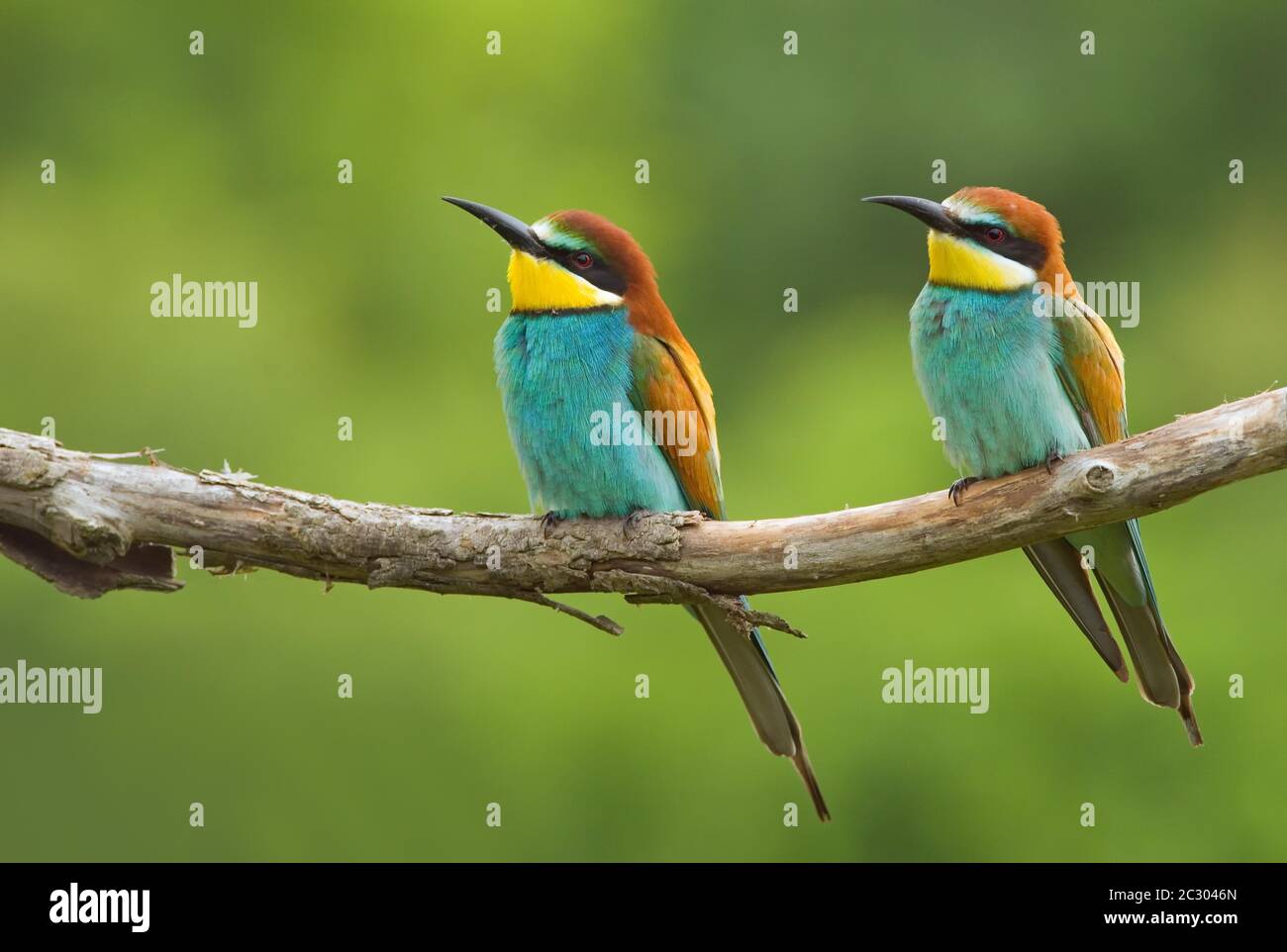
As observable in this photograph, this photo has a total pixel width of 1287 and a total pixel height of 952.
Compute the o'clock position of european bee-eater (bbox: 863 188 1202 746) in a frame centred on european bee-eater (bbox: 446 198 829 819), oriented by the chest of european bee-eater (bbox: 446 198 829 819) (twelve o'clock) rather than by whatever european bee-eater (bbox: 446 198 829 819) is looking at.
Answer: european bee-eater (bbox: 863 188 1202 746) is roughly at 8 o'clock from european bee-eater (bbox: 446 198 829 819).

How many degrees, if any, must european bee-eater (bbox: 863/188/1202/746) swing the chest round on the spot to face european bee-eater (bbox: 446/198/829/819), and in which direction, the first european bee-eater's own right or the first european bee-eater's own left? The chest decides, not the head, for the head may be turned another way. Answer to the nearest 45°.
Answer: approximately 45° to the first european bee-eater's own right

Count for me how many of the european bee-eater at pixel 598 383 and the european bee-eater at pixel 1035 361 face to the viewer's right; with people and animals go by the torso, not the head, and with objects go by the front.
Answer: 0

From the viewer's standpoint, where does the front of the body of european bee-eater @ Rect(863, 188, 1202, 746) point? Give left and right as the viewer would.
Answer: facing the viewer and to the left of the viewer

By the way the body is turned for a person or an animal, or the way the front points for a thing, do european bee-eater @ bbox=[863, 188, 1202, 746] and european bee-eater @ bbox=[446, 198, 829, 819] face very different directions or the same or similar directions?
same or similar directions
